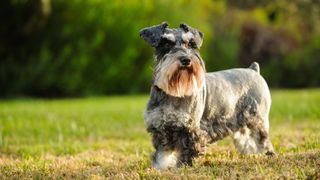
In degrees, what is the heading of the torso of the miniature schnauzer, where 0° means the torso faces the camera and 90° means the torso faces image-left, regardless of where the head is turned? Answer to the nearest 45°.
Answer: approximately 45°
